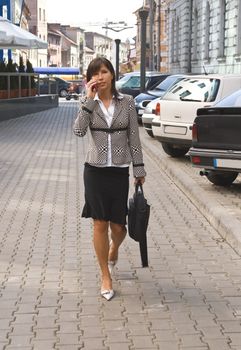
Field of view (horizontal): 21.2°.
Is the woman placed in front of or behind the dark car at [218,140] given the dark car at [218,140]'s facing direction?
behind

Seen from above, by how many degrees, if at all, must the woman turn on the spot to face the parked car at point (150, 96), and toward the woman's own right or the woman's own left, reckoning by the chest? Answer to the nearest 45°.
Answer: approximately 180°

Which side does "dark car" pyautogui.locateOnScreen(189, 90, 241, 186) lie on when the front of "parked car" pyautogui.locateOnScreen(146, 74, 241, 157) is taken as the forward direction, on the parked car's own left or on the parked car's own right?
on the parked car's own right

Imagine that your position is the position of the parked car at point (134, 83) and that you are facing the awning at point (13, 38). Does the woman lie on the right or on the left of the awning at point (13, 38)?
left

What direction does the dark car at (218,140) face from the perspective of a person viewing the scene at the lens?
facing away from the viewer and to the right of the viewer

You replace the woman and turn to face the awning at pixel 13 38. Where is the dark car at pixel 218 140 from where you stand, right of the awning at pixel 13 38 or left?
right
